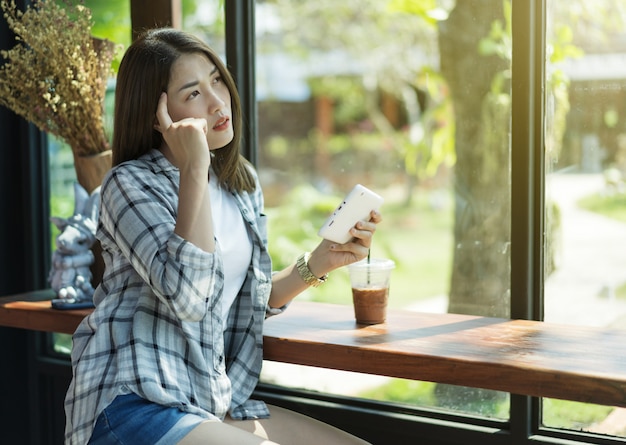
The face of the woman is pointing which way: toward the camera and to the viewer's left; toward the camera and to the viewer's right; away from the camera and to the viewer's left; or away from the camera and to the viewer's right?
toward the camera and to the viewer's right

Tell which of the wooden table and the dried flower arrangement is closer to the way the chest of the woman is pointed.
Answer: the wooden table

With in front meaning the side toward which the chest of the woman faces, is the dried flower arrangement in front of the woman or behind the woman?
behind

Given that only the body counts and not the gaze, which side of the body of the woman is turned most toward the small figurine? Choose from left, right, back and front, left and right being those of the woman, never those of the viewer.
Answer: back

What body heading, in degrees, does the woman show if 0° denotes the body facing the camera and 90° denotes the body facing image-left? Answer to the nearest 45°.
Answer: approximately 315°
